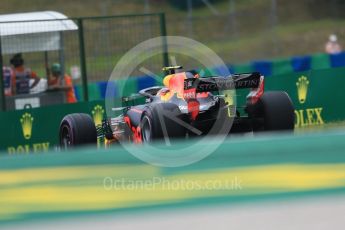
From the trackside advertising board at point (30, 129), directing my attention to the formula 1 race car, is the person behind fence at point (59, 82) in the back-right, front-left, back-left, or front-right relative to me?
back-left

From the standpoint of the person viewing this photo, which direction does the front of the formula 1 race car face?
facing away from the viewer and to the left of the viewer

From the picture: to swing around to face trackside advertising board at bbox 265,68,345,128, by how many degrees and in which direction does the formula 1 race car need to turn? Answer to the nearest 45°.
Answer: approximately 90° to its right

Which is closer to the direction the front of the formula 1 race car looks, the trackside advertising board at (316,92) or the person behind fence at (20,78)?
the person behind fence

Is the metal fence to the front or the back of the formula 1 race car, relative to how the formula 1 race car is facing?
to the front

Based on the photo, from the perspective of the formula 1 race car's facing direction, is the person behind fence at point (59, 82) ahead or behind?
ahead

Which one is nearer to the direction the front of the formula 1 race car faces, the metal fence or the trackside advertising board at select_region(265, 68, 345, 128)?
the metal fence

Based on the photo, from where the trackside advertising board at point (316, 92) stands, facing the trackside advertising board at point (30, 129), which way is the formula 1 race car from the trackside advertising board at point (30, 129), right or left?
left

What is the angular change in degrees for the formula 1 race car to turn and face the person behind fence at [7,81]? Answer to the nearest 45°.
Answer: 0° — it already faces them

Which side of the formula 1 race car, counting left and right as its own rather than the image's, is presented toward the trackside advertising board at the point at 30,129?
front
